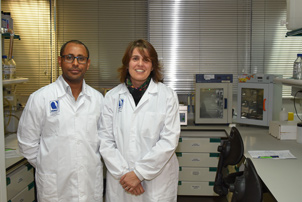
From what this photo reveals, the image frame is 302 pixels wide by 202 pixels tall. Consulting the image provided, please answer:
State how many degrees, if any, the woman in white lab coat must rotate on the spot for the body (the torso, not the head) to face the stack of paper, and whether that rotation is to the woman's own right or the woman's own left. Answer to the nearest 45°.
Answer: approximately 90° to the woman's own left

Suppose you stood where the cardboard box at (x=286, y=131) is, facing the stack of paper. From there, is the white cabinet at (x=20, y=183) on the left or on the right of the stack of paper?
right

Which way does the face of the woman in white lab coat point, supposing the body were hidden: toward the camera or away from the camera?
toward the camera

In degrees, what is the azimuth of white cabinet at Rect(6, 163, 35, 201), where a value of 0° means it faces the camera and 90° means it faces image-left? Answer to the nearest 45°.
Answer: approximately 315°

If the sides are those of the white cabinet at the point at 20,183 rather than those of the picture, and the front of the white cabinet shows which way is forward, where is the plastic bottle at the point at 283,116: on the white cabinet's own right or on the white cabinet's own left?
on the white cabinet's own left

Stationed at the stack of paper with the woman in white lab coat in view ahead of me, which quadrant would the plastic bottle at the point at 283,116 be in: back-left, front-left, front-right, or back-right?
back-right

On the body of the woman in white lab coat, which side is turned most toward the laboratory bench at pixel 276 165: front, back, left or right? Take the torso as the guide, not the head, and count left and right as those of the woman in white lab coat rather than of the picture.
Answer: left

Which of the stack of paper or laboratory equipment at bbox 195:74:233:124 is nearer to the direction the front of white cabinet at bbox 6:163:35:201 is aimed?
the stack of paper

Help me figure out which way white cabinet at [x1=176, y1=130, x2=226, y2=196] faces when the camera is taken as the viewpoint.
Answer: facing the viewer

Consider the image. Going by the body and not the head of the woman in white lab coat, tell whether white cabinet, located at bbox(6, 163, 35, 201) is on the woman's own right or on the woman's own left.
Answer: on the woman's own right

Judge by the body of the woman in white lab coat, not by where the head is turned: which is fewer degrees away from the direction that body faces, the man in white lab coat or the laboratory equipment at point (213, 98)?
the man in white lab coat

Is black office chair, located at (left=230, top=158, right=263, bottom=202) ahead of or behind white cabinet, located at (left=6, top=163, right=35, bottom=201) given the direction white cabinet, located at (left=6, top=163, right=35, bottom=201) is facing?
ahead

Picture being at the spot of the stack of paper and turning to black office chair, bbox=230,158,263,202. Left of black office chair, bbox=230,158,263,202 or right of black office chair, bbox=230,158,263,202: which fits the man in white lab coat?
right

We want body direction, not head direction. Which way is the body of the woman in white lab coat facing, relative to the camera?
toward the camera

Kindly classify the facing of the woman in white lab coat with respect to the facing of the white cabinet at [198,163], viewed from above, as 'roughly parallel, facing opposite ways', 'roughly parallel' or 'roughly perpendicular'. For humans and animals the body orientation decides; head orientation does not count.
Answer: roughly parallel

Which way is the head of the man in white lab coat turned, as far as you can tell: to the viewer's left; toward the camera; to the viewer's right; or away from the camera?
toward the camera
